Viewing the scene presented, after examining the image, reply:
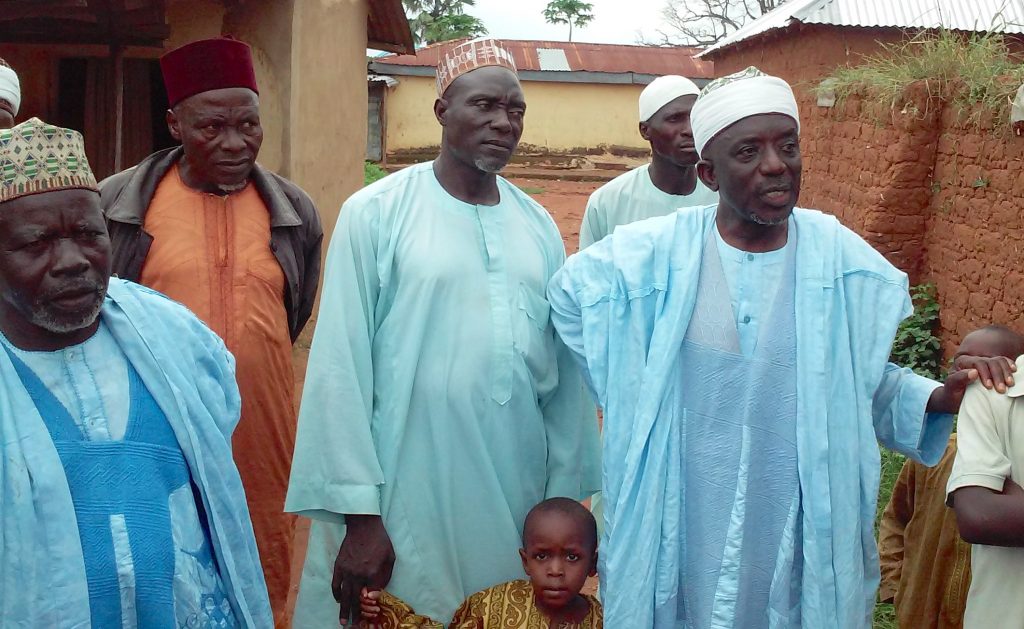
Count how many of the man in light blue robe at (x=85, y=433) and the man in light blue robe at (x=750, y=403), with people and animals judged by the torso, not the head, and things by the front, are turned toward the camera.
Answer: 2

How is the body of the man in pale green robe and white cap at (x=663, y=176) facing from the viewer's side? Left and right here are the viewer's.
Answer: facing the viewer and to the right of the viewer

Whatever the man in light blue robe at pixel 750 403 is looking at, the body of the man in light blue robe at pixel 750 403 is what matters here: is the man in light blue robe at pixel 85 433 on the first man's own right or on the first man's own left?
on the first man's own right

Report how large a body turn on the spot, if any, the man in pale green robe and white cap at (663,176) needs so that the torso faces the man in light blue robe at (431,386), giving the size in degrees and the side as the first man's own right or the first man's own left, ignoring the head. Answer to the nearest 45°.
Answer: approximately 45° to the first man's own right

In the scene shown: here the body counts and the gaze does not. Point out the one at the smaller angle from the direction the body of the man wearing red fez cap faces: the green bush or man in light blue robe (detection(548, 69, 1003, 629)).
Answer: the man in light blue robe

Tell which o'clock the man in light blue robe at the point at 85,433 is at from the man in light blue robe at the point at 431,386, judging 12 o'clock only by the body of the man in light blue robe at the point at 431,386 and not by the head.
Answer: the man in light blue robe at the point at 85,433 is roughly at 3 o'clock from the man in light blue robe at the point at 431,386.

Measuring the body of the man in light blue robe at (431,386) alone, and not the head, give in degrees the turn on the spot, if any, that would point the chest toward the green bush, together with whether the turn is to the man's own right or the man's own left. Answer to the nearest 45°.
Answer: approximately 90° to the man's own left

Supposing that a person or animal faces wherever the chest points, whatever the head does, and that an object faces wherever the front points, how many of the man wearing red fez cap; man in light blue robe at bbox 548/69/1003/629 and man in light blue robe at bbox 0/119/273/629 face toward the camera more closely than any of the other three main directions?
3

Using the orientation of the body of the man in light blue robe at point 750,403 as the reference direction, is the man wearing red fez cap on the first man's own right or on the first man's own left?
on the first man's own right

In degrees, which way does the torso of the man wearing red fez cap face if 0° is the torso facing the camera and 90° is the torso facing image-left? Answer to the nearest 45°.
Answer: approximately 0°

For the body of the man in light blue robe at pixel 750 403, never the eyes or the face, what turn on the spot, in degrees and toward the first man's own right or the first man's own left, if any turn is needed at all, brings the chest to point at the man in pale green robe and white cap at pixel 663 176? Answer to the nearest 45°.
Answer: approximately 180°
